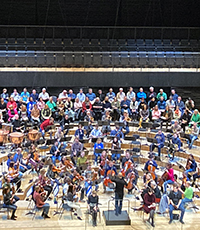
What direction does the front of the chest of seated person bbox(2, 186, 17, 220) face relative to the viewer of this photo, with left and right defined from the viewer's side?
facing to the right of the viewer

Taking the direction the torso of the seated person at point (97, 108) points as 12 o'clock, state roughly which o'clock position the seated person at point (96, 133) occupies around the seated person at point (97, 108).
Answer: the seated person at point (96, 133) is roughly at 12 o'clock from the seated person at point (97, 108).

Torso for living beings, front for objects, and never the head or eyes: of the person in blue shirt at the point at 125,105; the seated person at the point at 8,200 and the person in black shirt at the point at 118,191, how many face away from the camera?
1

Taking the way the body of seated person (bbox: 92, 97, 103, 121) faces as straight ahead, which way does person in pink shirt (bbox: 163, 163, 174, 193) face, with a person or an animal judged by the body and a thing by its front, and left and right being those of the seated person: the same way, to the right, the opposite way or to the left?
to the right

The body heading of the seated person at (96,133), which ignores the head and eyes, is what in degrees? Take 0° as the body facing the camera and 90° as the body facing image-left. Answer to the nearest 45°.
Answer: approximately 0°

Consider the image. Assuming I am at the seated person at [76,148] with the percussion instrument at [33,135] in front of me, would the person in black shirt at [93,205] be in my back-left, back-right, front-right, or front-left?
back-left

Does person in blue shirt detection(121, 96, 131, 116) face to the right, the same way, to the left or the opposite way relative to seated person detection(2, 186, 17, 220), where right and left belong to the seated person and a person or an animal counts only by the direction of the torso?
to the right

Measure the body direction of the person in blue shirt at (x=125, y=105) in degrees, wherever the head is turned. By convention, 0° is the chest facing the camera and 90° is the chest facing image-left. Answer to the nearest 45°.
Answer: approximately 0°

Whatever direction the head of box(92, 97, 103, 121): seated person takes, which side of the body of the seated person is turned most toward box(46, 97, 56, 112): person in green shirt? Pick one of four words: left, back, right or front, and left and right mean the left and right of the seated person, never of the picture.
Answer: right

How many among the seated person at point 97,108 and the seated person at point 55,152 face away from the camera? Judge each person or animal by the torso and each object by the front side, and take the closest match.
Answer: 0

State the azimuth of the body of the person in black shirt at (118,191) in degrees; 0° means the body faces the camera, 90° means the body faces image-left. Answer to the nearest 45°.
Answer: approximately 180°
